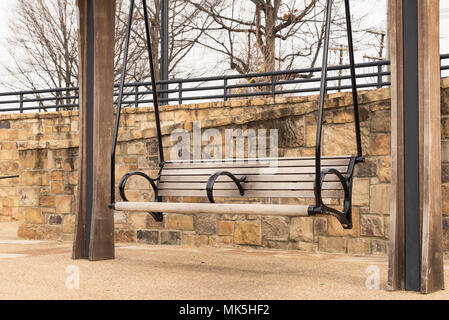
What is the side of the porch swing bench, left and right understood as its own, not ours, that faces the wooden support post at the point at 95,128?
right

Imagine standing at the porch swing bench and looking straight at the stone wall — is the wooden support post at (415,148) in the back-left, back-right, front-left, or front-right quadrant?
back-right

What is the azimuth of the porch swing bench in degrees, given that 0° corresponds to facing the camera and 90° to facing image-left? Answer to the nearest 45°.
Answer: approximately 45°

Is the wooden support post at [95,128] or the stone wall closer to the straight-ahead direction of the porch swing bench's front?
the wooden support post

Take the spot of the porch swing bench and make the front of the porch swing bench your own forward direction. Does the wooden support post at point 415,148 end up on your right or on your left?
on your left
